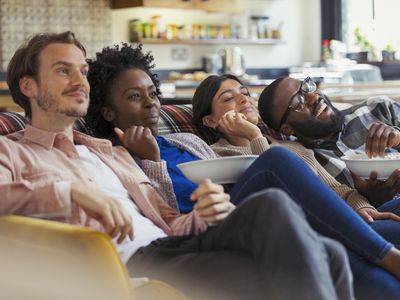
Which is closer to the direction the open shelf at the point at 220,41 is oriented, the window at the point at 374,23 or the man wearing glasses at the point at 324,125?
the man wearing glasses

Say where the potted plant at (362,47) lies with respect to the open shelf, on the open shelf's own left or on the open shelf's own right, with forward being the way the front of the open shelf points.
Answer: on the open shelf's own left

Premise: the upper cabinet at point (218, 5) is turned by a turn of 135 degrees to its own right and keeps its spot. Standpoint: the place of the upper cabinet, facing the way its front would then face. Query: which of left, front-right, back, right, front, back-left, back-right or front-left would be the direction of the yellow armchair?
back-left

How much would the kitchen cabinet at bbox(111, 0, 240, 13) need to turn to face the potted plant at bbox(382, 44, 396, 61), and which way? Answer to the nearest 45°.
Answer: approximately 90° to its left

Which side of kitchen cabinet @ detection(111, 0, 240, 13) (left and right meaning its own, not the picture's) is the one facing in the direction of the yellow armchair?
front

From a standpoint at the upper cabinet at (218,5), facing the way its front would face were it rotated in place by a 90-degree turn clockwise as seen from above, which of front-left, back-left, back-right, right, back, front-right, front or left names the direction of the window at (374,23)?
back

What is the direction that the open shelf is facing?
toward the camera

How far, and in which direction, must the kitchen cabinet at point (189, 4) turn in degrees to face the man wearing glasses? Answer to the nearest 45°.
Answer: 0° — it already faces them

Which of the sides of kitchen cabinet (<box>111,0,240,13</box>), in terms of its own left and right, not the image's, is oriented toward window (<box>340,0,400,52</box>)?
left

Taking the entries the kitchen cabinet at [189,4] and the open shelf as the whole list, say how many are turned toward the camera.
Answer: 2

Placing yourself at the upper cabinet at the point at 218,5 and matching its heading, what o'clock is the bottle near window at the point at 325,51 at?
The bottle near window is roughly at 8 o'clock from the upper cabinet.

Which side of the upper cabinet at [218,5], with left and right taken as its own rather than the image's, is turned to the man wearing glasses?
front

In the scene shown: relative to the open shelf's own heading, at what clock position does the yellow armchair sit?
The yellow armchair is roughly at 12 o'clock from the open shelf.

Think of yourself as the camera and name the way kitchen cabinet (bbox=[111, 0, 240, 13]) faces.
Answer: facing the viewer
